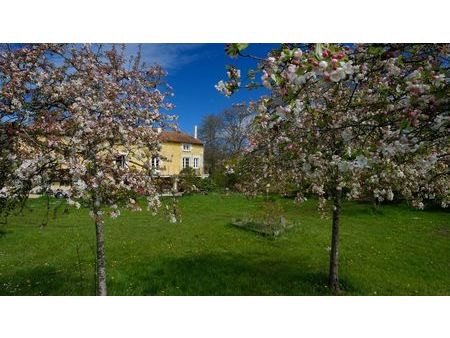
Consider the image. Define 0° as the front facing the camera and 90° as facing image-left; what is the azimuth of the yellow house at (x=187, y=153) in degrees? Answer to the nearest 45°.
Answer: approximately 0°

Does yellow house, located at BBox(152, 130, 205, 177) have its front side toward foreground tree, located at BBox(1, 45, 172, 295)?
yes

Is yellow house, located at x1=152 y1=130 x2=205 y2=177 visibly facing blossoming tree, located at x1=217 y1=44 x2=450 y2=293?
yes
